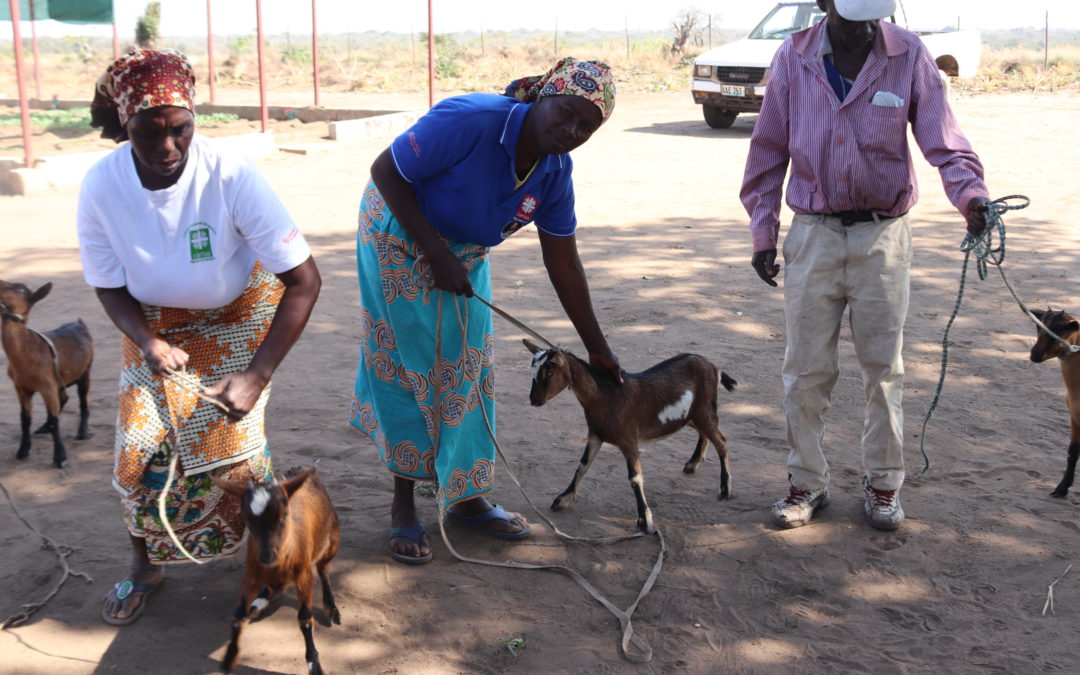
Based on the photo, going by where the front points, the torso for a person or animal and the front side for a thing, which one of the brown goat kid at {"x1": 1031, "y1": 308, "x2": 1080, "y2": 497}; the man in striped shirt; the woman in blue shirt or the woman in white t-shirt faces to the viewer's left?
the brown goat kid

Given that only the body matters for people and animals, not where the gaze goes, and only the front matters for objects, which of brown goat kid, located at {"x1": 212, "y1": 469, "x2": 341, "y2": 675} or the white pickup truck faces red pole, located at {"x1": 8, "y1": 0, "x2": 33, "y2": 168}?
the white pickup truck

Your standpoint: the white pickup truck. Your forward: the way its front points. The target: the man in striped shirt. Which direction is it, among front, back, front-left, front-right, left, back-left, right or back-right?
front-left

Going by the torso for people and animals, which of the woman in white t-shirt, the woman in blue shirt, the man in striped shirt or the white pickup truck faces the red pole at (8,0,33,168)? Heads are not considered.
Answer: the white pickup truck

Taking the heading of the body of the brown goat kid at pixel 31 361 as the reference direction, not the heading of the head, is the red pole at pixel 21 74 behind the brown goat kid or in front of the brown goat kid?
behind

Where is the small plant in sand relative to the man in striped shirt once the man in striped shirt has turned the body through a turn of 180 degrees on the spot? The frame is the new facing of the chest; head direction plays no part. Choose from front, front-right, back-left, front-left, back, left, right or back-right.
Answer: back-left

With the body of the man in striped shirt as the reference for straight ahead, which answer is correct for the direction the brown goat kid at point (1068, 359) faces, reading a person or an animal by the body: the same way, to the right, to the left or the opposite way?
to the right

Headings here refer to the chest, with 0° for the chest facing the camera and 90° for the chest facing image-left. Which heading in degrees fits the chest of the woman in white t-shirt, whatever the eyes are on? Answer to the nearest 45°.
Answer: approximately 0°

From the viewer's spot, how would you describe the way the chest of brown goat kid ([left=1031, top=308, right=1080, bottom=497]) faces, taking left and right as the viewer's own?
facing to the left of the viewer

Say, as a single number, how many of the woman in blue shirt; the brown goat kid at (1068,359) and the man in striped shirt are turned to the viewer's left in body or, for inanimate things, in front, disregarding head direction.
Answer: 1

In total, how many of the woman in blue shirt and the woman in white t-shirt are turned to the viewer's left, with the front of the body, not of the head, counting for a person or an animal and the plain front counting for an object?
0

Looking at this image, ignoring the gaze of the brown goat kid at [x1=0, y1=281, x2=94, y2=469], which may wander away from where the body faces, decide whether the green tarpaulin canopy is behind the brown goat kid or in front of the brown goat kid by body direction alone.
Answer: behind
